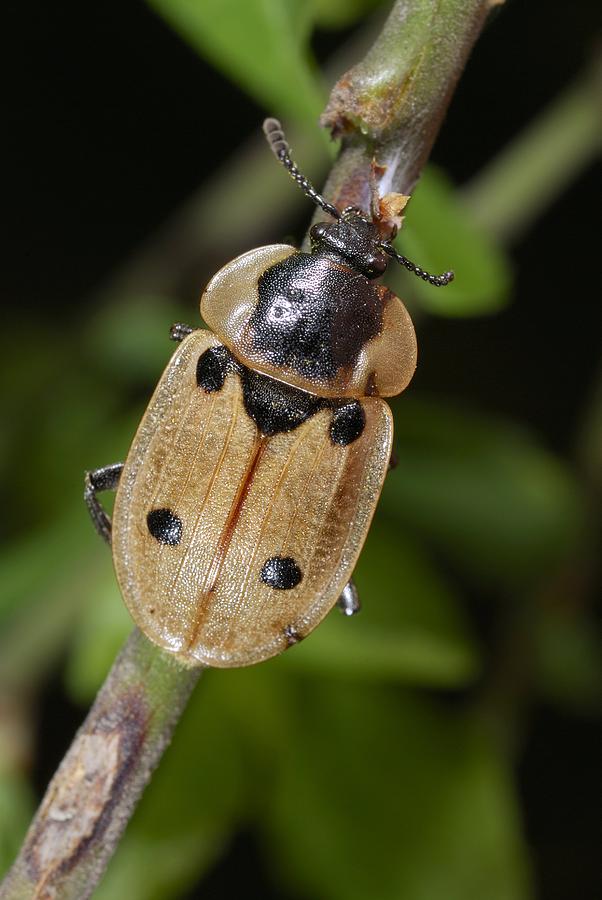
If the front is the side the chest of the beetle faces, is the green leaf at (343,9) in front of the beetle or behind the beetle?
in front

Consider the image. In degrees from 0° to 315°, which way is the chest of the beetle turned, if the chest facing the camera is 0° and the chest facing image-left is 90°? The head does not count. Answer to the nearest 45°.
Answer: approximately 180°

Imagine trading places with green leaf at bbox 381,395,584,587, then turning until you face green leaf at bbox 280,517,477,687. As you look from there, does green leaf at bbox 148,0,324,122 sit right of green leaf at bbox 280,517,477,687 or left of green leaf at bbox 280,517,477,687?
right

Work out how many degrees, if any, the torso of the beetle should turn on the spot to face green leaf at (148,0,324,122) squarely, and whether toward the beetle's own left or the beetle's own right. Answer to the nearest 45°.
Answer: approximately 45° to the beetle's own left

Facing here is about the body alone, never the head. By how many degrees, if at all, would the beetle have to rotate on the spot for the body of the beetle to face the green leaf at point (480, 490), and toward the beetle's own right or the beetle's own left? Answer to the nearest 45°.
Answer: approximately 45° to the beetle's own right
